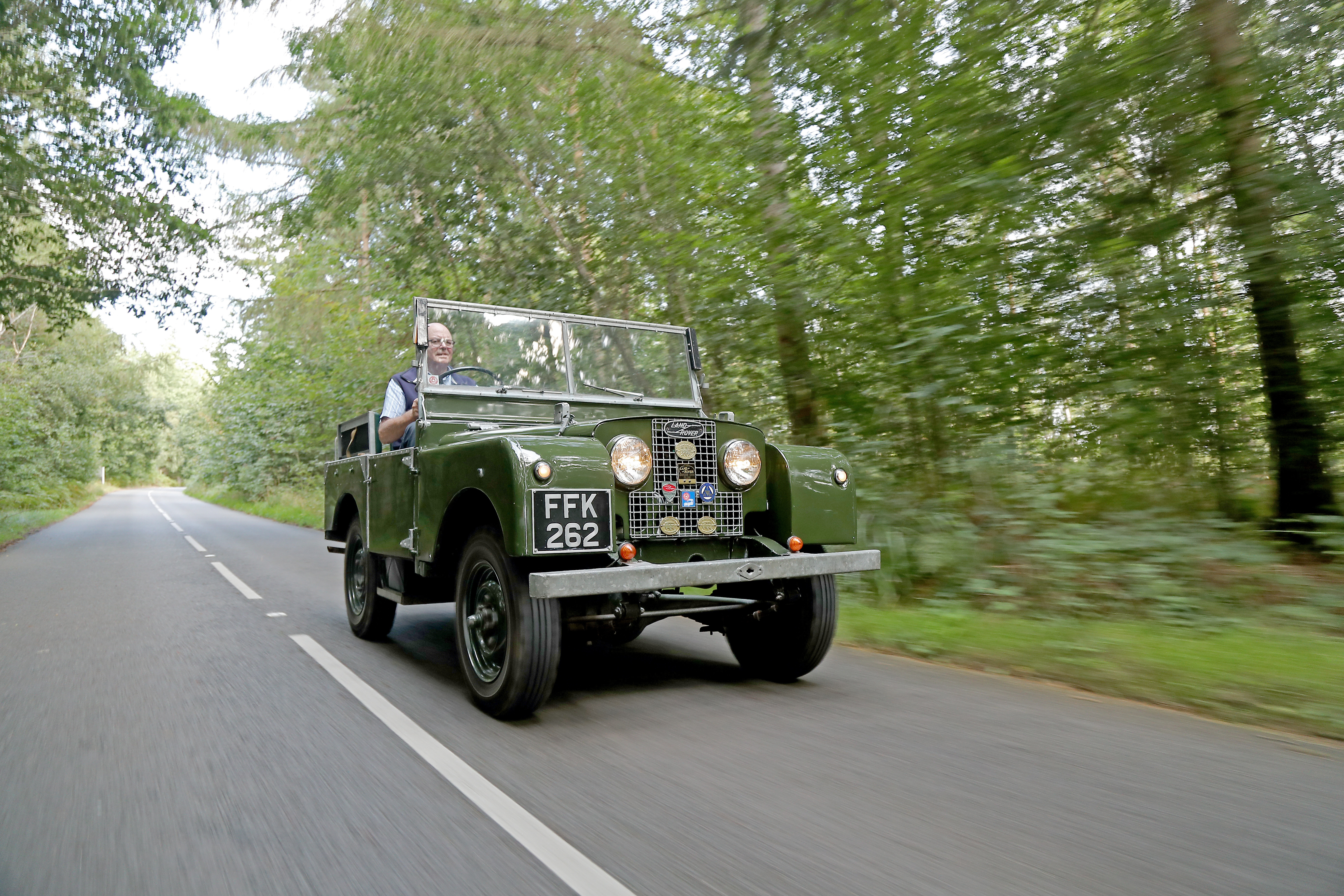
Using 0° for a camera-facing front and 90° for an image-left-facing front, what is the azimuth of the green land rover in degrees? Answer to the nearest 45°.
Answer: approximately 315°

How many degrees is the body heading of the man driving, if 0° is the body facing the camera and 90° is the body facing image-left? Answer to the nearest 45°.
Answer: approximately 315°
